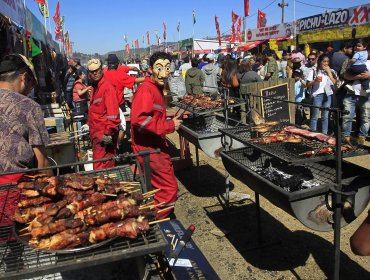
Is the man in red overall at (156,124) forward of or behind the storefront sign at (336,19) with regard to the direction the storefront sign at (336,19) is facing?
forward

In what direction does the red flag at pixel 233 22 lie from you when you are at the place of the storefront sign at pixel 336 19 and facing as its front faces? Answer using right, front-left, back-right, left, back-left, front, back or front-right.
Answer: right

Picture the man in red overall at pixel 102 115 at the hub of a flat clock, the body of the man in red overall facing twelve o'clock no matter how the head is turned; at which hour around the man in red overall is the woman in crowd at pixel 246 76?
The woman in crowd is roughly at 6 o'clock from the man in red overall.

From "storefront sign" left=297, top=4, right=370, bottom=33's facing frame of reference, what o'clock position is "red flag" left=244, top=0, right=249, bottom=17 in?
The red flag is roughly at 2 o'clock from the storefront sign.

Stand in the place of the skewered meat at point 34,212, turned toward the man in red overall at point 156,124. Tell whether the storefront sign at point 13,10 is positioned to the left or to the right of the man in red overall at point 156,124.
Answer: left

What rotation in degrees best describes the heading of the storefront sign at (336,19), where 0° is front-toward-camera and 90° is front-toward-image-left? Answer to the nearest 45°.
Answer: approximately 45°

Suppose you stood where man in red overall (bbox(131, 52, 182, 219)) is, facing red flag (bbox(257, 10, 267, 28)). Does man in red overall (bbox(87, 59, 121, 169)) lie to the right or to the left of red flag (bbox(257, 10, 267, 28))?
left
